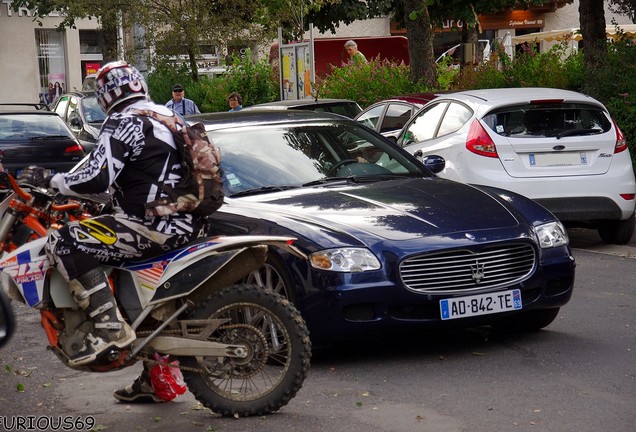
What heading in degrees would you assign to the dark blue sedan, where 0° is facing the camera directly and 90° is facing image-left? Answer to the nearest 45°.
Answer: approximately 315°

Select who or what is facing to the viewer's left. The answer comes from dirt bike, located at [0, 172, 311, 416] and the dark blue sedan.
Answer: the dirt bike

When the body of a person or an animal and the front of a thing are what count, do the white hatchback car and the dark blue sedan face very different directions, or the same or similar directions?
very different directions

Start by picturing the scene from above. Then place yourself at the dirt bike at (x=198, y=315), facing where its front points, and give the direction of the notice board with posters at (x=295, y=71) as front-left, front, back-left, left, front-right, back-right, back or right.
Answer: right

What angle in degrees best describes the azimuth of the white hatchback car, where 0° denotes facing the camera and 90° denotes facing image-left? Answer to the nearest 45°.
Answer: approximately 135°

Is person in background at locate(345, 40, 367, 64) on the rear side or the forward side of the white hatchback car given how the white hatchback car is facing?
on the forward side

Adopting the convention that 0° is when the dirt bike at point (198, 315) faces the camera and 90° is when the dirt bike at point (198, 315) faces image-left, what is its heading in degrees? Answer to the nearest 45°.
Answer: approximately 90°

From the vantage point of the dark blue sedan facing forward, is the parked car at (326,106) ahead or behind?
behind

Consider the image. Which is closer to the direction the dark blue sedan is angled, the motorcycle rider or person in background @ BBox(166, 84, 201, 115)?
the motorcycle rider

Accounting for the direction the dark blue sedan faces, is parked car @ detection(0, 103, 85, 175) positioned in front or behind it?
behind
